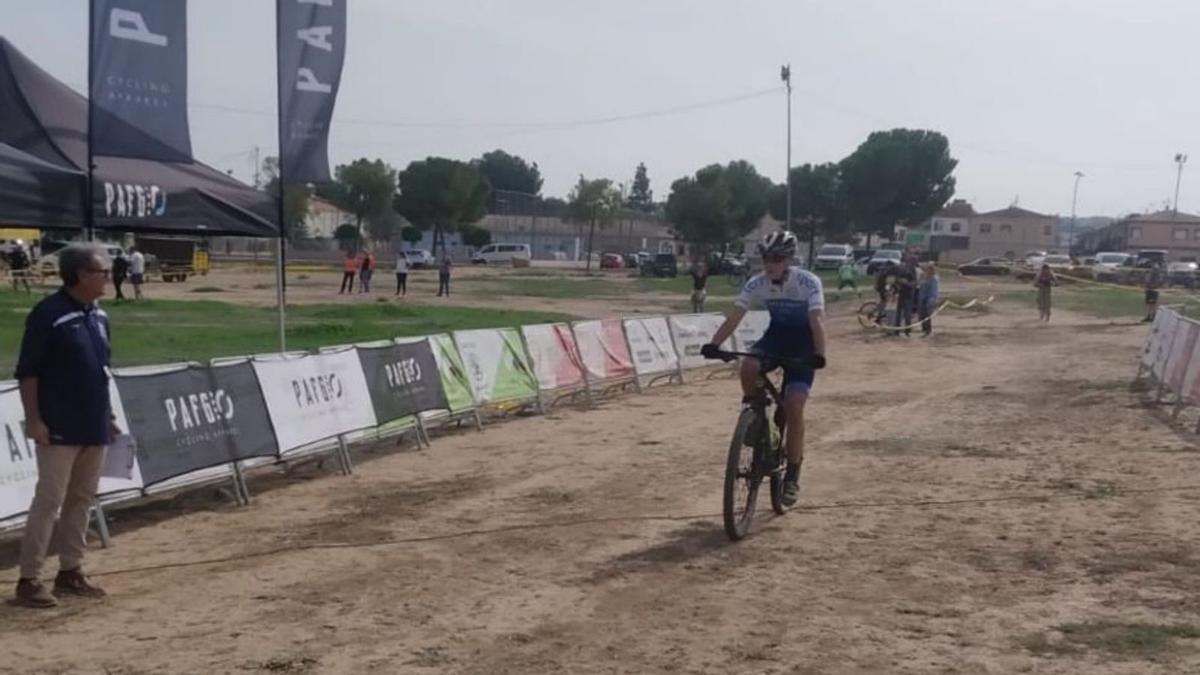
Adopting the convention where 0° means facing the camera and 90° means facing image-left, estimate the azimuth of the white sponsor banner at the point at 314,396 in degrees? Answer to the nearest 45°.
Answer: approximately 315°

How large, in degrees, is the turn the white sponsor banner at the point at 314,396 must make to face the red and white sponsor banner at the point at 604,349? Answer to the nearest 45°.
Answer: approximately 90° to its left

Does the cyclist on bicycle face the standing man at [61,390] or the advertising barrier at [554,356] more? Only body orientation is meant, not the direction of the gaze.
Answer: the standing man

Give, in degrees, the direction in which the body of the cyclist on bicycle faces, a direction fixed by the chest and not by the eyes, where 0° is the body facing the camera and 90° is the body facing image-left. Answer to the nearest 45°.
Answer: approximately 0°

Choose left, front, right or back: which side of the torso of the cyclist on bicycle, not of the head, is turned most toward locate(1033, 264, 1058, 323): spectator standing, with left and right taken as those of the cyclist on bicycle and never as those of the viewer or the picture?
back

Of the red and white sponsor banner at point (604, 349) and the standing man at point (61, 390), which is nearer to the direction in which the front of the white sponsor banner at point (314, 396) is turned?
the standing man

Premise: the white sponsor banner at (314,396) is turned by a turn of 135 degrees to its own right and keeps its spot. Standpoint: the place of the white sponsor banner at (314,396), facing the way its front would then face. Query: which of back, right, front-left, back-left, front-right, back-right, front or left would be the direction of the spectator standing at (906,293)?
back-right

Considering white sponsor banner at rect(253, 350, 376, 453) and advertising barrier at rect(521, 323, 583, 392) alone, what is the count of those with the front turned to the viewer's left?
0

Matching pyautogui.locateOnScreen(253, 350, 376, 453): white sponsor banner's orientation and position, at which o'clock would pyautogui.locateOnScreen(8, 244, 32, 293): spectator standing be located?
The spectator standing is roughly at 7 o'clock from the white sponsor banner.

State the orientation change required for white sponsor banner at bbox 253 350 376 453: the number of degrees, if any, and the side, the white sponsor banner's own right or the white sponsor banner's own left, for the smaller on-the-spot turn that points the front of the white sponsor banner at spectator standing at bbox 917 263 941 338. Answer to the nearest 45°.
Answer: approximately 90° to the white sponsor banner's own left

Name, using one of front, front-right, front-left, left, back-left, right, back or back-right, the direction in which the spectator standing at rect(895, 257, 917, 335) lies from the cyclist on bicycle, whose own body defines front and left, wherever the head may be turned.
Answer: back
